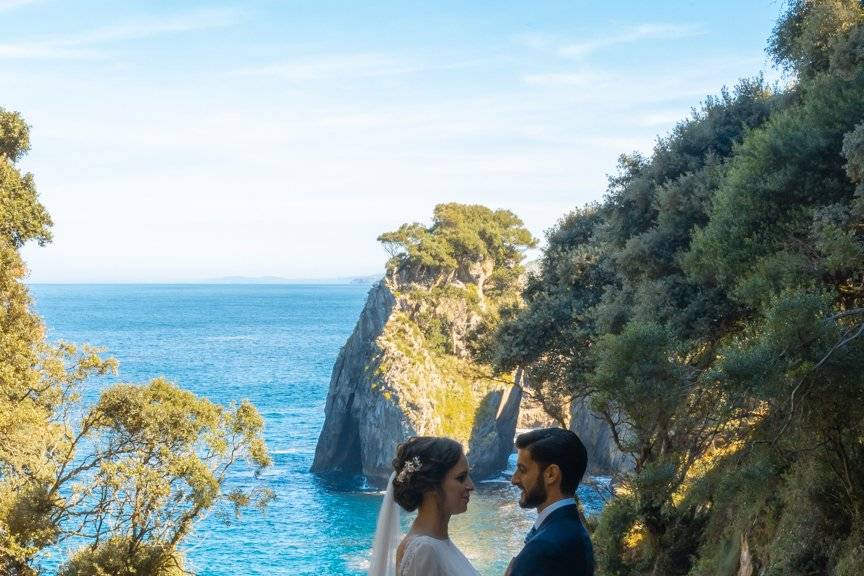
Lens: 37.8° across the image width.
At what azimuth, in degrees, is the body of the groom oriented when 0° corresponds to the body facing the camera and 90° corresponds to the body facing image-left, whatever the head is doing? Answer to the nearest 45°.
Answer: approximately 90°

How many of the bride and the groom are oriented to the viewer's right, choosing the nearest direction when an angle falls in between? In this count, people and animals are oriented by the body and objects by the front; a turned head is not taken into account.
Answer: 1

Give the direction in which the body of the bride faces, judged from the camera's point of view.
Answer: to the viewer's right

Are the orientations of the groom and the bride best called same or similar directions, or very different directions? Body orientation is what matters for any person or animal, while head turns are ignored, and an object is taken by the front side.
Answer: very different directions

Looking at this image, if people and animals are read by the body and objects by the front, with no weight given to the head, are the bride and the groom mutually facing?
yes

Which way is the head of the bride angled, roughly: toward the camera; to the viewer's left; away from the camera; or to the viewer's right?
to the viewer's right

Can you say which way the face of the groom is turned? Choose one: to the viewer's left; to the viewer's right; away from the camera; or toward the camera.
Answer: to the viewer's left
